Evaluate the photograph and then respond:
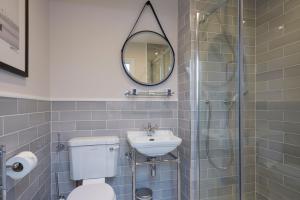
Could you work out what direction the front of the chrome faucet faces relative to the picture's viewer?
facing the viewer

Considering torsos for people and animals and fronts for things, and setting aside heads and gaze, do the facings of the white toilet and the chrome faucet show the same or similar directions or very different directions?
same or similar directions

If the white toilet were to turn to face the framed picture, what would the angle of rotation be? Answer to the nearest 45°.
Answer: approximately 45° to its right

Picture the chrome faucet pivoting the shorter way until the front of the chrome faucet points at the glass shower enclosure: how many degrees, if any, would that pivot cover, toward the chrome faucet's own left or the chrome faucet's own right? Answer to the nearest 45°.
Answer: approximately 90° to the chrome faucet's own left

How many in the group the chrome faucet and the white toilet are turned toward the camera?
2

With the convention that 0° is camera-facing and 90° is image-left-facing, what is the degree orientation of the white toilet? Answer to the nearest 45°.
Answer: approximately 0°

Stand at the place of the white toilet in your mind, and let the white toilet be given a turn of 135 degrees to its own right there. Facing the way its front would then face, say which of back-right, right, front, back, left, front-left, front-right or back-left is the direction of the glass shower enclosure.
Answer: back-right
